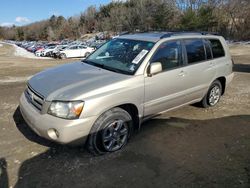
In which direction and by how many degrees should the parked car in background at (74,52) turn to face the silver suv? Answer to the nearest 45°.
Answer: approximately 90° to its left

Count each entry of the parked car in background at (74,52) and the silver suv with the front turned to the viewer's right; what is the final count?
0

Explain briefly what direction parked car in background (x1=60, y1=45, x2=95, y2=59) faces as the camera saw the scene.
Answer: facing to the left of the viewer

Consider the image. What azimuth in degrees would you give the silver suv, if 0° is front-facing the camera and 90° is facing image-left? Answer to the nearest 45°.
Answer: approximately 45°

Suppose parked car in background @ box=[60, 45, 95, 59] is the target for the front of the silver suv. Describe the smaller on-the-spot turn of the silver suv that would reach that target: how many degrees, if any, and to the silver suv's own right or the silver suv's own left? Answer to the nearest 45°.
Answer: approximately 135° to the silver suv's own right
